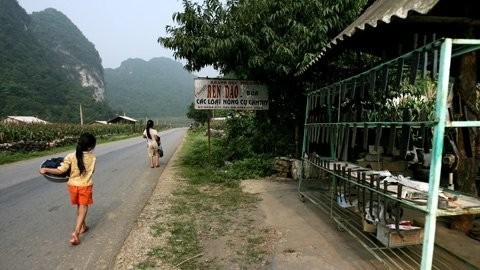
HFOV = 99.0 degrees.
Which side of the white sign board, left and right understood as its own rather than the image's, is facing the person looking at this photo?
front

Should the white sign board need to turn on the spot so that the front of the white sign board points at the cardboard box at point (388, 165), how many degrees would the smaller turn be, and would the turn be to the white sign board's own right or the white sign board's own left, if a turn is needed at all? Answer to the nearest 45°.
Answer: approximately 45° to the white sign board's own left

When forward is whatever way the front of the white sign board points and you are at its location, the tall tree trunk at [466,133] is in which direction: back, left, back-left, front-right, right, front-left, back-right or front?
front-left

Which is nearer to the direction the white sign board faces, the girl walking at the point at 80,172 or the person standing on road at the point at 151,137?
the girl walking

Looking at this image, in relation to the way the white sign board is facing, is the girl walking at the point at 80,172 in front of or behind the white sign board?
in front
